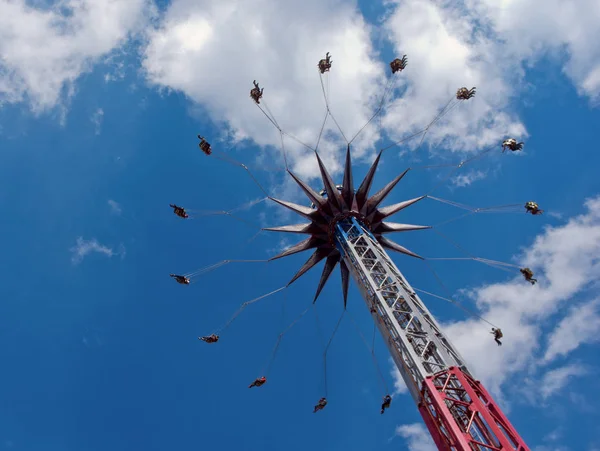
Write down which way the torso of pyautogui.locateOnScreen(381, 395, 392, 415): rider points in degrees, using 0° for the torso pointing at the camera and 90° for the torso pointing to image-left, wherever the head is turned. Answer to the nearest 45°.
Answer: approximately 90°

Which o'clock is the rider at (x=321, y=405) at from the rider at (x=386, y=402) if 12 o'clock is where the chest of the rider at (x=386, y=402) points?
the rider at (x=321, y=405) is roughly at 1 o'clock from the rider at (x=386, y=402).

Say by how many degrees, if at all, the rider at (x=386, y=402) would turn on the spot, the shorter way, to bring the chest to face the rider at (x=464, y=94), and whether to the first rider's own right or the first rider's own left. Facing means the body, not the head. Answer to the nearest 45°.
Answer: approximately 135° to the first rider's own left
